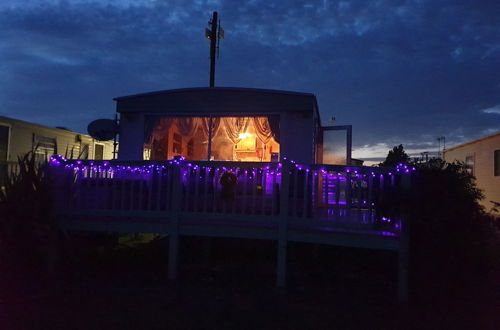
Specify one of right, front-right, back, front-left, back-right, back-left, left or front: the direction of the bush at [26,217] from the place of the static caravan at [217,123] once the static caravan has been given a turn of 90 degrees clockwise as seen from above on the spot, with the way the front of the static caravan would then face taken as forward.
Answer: front-left

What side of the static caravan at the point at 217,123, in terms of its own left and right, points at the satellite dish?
right

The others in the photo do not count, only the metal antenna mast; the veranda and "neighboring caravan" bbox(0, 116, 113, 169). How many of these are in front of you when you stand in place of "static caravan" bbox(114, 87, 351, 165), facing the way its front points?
1

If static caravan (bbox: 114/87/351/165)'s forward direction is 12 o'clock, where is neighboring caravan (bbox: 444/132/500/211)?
The neighboring caravan is roughly at 8 o'clock from the static caravan.

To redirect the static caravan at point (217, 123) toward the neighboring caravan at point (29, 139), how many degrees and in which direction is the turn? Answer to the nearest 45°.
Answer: approximately 135° to its right

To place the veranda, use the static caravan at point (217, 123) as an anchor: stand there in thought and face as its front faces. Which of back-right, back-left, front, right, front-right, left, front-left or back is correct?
front

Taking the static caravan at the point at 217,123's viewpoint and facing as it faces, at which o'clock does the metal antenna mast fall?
The metal antenna mast is roughly at 6 o'clock from the static caravan.

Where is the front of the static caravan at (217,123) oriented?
toward the camera

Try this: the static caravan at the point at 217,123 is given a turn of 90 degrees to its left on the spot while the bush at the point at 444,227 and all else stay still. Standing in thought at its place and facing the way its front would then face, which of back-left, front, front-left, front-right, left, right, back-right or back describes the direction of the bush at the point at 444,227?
front-right
